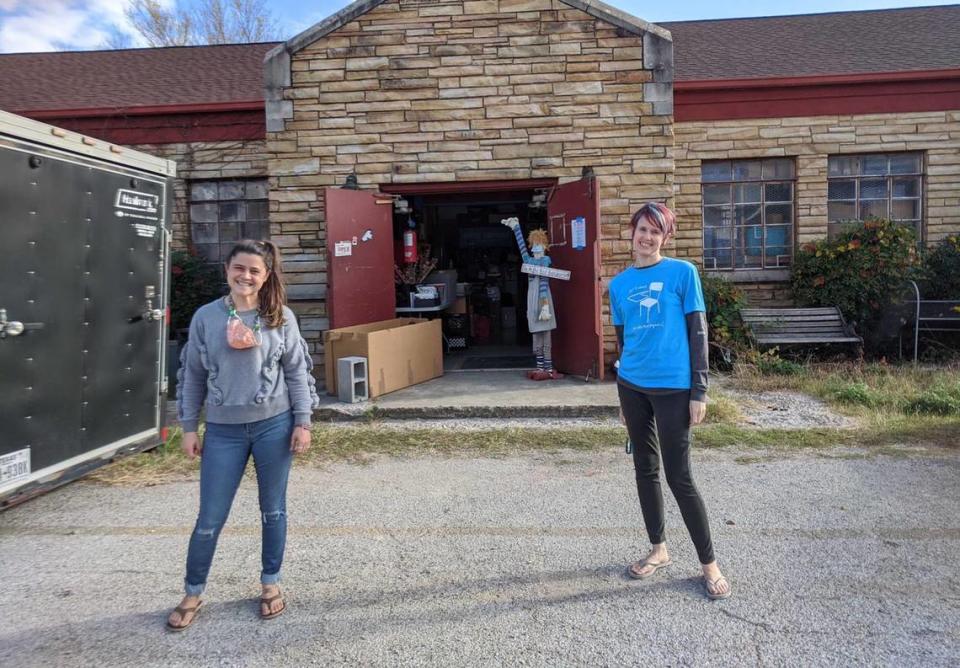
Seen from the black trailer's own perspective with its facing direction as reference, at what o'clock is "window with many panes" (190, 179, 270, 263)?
The window with many panes is roughly at 2 o'clock from the black trailer.

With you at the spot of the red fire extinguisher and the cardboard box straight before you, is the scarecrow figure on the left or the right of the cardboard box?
left

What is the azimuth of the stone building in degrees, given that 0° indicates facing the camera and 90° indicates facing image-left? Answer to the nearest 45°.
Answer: approximately 0°

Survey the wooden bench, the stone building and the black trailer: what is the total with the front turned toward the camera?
2

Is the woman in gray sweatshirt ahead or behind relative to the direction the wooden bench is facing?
ahead

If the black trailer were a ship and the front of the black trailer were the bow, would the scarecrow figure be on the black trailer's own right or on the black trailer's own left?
on the black trailer's own right

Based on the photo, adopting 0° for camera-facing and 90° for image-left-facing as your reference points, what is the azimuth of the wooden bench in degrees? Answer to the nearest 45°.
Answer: approximately 0°

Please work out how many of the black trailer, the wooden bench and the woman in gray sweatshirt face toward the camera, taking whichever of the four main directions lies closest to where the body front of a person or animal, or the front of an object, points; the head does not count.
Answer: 2

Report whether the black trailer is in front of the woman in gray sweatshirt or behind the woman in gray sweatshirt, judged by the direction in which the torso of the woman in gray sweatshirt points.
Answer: behind

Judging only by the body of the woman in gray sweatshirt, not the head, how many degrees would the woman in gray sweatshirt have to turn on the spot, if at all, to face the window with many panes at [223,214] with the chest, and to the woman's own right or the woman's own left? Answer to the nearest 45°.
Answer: approximately 180°
